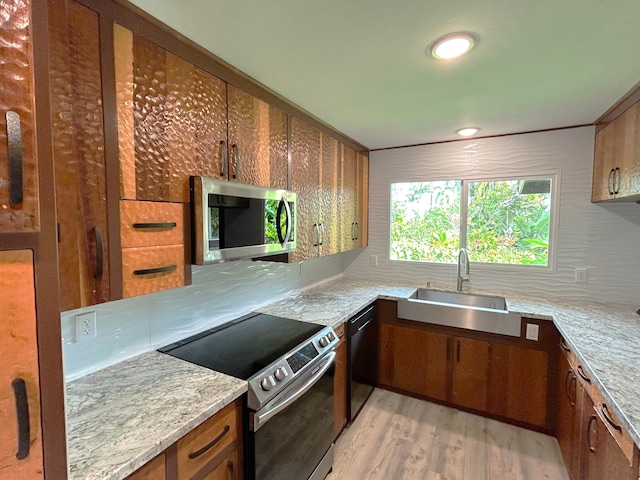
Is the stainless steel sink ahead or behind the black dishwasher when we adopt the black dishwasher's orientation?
ahead

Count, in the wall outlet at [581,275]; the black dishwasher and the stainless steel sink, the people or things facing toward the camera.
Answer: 2

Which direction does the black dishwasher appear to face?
to the viewer's right

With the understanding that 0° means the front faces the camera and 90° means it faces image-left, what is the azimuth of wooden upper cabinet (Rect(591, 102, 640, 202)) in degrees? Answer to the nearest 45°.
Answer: approximately 45°

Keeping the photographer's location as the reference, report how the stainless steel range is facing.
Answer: facing the viewer and to the right of the viewer

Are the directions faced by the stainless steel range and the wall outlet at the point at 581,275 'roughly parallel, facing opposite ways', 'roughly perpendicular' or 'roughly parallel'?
roughly perpendicular

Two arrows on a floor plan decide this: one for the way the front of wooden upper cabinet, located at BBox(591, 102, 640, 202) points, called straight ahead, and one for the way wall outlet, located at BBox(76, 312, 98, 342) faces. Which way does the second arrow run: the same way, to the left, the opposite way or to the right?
the opposite way

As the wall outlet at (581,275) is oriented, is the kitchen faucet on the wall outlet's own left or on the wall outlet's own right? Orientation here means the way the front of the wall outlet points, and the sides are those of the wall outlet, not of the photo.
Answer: on the wall outlet's own right

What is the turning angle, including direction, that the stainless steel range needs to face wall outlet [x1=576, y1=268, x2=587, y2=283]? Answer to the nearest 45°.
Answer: approximately 45° to its left

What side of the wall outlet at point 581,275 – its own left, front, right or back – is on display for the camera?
front

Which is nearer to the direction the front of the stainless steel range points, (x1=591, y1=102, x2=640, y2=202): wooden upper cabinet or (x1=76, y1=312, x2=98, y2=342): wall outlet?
the wooden upper cabinet
